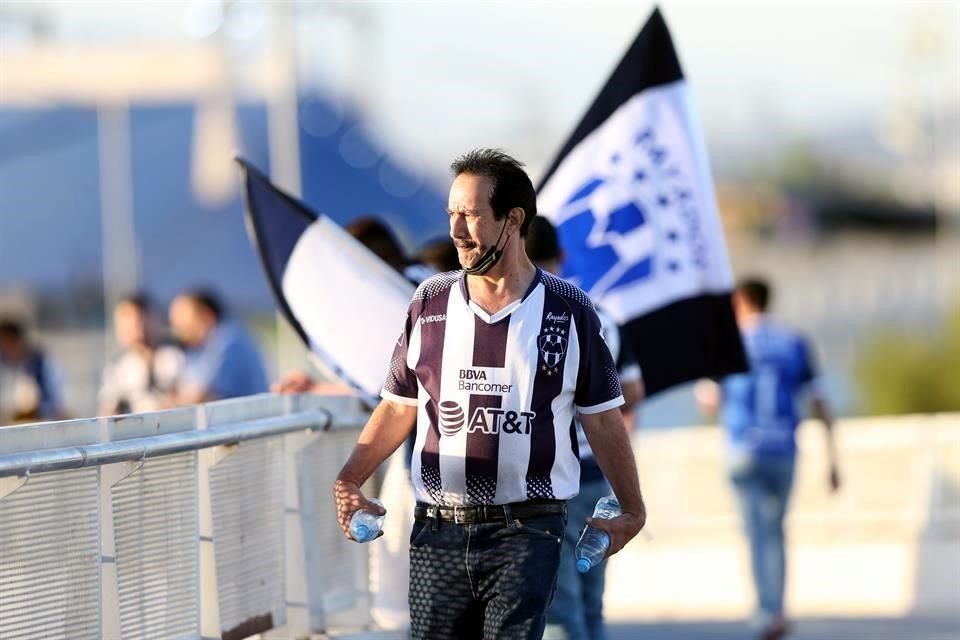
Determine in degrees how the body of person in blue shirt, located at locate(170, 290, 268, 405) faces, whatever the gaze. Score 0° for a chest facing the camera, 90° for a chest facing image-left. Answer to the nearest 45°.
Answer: approximately 90°

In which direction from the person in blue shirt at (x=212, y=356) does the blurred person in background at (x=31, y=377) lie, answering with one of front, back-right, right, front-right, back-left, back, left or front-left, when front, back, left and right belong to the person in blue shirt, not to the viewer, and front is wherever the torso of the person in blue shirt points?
front-right

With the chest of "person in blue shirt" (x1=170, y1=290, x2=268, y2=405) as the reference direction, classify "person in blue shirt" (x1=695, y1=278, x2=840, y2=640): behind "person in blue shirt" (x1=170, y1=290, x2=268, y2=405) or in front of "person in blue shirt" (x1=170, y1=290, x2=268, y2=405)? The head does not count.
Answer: behind

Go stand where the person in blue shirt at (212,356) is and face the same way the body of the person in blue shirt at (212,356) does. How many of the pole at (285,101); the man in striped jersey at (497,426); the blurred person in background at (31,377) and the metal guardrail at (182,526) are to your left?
2

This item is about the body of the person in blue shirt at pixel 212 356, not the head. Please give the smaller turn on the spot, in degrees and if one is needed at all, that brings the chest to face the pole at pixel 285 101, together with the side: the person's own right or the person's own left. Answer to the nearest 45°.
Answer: approximately 90° to the person's own right
